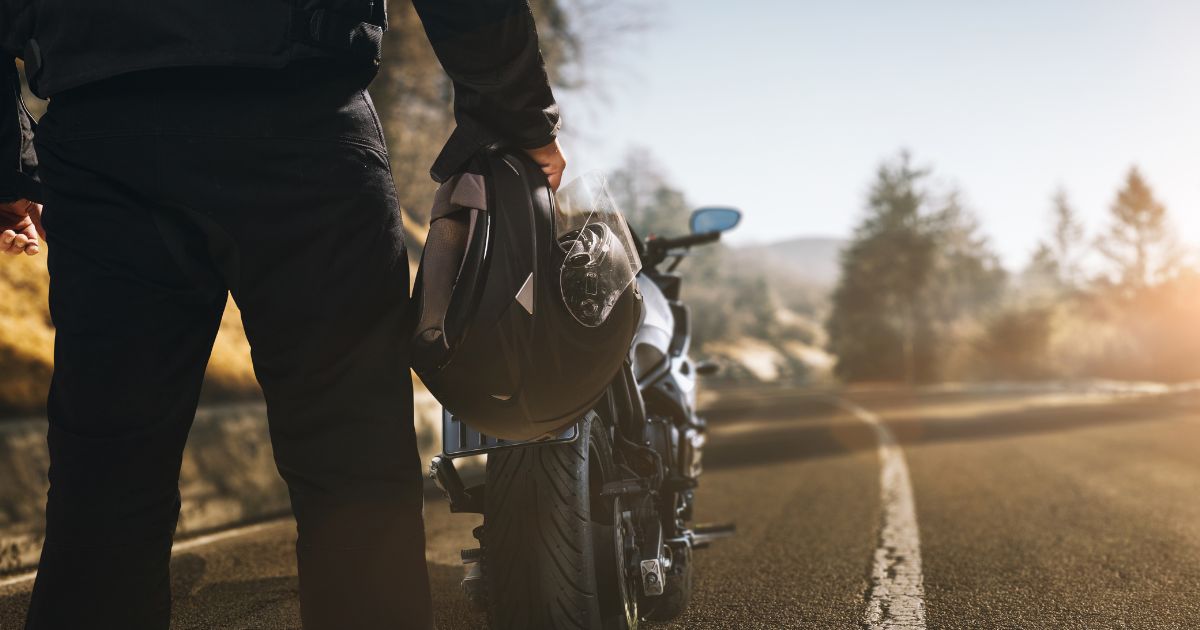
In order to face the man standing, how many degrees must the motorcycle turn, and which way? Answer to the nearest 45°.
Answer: approximately 135° to its left

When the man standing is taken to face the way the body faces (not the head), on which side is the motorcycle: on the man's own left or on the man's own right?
on the man's own right

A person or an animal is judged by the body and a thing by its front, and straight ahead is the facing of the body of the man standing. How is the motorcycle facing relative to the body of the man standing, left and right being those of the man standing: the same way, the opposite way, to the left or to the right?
the same way

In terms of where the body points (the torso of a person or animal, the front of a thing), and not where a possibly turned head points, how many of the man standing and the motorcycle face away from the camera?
2

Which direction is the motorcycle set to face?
away from the camera

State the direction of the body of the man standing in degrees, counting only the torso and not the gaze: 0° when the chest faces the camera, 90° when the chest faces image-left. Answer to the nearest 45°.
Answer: approximately 180°
